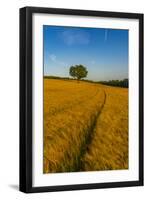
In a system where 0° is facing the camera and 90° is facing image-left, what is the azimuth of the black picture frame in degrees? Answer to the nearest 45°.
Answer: approximately 315°
